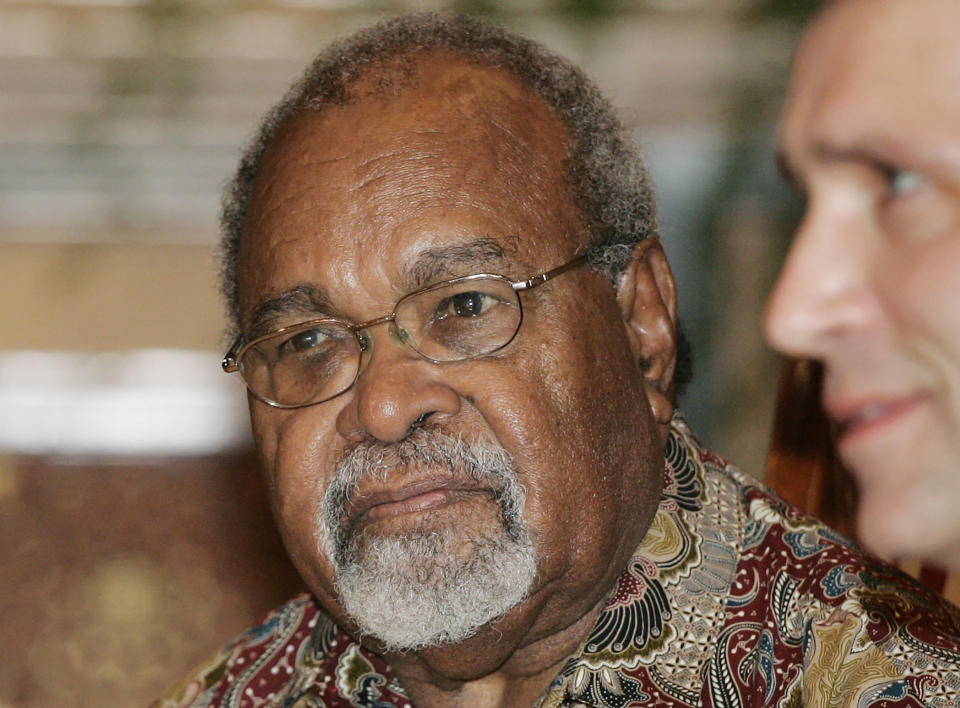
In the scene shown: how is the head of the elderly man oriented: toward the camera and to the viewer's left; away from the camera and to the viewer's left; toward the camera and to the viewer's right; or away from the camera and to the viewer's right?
toward the camera and to the viewer's left

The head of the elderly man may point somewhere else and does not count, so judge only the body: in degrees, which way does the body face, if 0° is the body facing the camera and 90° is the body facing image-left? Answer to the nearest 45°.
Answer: approximately 45°
